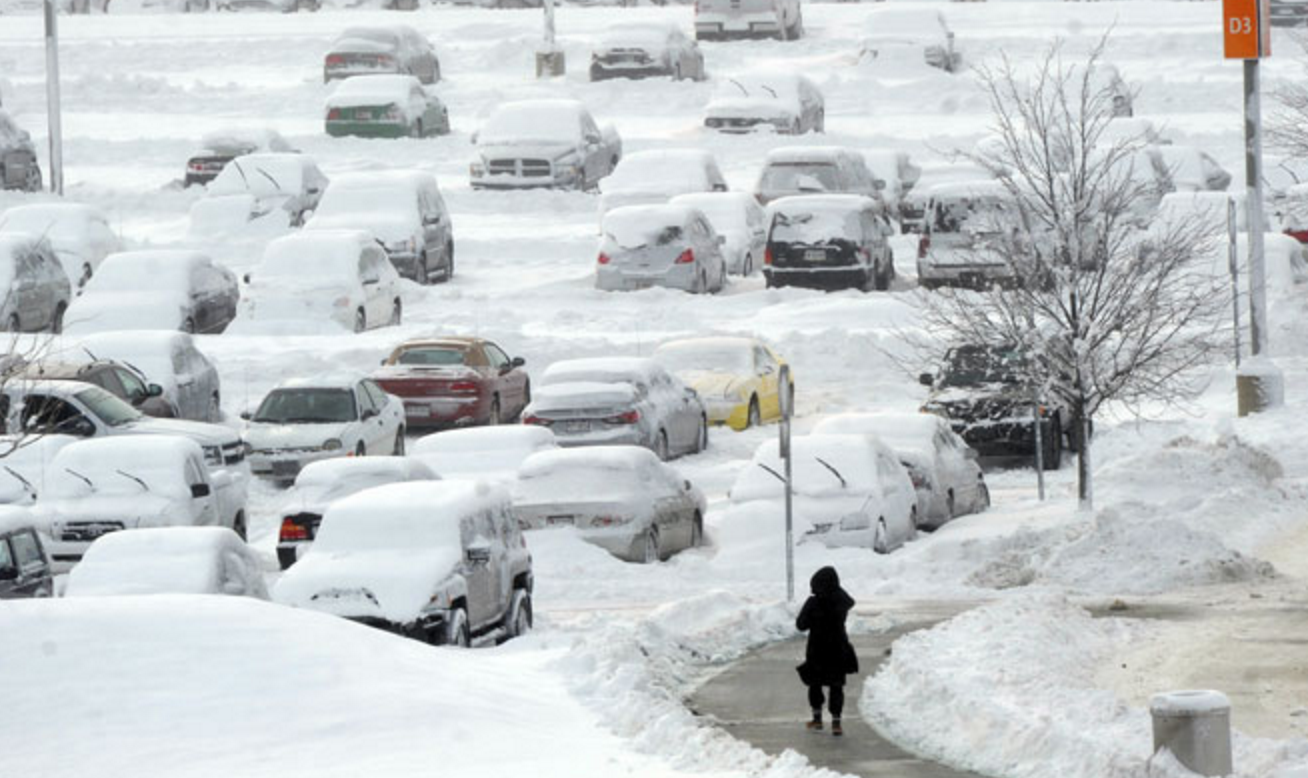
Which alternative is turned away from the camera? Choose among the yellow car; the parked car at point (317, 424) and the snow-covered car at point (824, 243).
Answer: the snow-covered car

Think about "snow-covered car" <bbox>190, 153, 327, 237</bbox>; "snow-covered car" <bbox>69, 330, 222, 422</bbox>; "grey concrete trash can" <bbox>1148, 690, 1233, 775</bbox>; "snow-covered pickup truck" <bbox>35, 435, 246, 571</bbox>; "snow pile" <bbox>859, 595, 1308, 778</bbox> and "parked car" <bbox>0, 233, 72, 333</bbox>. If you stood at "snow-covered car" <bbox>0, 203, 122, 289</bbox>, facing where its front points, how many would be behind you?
1

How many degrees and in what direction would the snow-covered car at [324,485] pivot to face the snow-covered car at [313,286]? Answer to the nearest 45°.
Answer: approximately 45° to its left

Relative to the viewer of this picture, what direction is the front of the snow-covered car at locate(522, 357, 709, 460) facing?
facing away from the viewer and to the right of the viewer

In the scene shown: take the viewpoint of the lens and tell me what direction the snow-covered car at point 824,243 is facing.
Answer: facing away from the viewer

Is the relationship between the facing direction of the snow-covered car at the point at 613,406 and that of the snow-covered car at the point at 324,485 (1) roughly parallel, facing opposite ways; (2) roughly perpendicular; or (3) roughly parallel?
roughly parallel

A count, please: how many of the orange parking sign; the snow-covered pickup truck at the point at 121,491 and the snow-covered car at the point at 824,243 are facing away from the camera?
1

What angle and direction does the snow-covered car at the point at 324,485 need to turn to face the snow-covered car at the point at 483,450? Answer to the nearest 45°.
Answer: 0° — it already faces it

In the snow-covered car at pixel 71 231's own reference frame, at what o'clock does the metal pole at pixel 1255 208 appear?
The metal pole is roughly at 9 o'clock from the snow-covered car.

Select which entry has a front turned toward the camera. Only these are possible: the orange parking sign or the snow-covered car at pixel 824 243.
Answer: the orange parking sign

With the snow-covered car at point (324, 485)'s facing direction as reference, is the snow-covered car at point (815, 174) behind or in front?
in front
